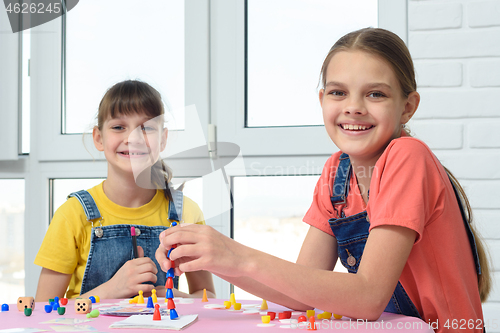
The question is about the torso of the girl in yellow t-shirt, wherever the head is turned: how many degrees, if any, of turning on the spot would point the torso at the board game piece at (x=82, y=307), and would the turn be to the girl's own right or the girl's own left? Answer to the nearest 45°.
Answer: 0° — they already face it

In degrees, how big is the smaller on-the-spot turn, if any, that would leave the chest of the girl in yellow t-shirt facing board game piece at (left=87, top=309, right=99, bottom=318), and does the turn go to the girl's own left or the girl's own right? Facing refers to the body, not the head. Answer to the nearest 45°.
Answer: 0° — they already face it

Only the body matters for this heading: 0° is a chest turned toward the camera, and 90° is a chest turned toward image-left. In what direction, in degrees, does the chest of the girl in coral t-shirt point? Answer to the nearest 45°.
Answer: approximately 45°

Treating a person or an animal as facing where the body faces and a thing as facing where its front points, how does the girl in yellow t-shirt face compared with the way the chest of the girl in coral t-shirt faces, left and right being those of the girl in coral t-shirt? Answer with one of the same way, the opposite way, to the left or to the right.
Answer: to the left

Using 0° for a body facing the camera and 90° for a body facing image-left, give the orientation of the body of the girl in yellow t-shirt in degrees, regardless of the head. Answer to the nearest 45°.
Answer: approximately 0°

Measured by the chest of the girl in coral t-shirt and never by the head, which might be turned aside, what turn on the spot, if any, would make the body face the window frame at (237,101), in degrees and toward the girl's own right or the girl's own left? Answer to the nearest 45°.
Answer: approximately 90° to the girl's own right
